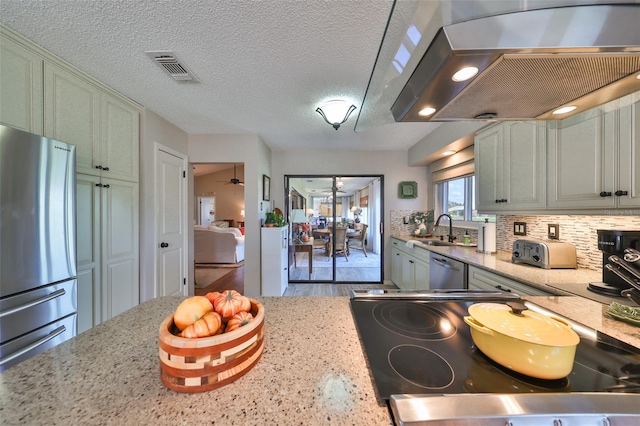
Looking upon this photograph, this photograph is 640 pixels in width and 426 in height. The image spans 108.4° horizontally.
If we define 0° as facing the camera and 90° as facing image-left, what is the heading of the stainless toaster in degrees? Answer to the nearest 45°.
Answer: approximately 45°

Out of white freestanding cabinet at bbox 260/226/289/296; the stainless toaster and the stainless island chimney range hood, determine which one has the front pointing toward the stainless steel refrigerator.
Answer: the stainless toaster

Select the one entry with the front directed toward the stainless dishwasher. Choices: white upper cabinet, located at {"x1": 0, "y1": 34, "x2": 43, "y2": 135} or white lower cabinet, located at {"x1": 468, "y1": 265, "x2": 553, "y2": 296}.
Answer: the white upper cabinet

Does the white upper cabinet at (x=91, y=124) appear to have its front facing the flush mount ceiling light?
yes

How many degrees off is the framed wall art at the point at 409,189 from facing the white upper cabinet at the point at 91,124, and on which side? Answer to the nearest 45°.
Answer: approximately 45° to its right

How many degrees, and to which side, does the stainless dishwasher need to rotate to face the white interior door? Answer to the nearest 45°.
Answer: approximately 45° to its right

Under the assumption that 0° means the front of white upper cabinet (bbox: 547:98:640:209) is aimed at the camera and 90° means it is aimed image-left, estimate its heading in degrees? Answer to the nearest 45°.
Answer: approximately 45°

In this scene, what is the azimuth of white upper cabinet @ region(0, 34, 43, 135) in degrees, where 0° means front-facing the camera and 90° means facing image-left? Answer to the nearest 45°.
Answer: approximately 315°

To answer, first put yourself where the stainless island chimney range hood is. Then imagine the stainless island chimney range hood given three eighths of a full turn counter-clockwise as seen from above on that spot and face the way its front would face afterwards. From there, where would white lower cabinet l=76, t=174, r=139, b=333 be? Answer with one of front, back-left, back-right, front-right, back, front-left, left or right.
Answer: left

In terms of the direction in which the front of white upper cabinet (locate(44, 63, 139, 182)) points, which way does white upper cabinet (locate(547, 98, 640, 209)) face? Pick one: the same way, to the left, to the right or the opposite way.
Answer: the opposite way

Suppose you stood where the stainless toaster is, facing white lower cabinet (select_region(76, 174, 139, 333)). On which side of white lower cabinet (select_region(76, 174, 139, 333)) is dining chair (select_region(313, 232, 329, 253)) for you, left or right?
right

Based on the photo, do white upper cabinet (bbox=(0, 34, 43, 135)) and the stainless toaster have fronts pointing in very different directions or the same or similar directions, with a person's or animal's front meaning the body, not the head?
very different directions
